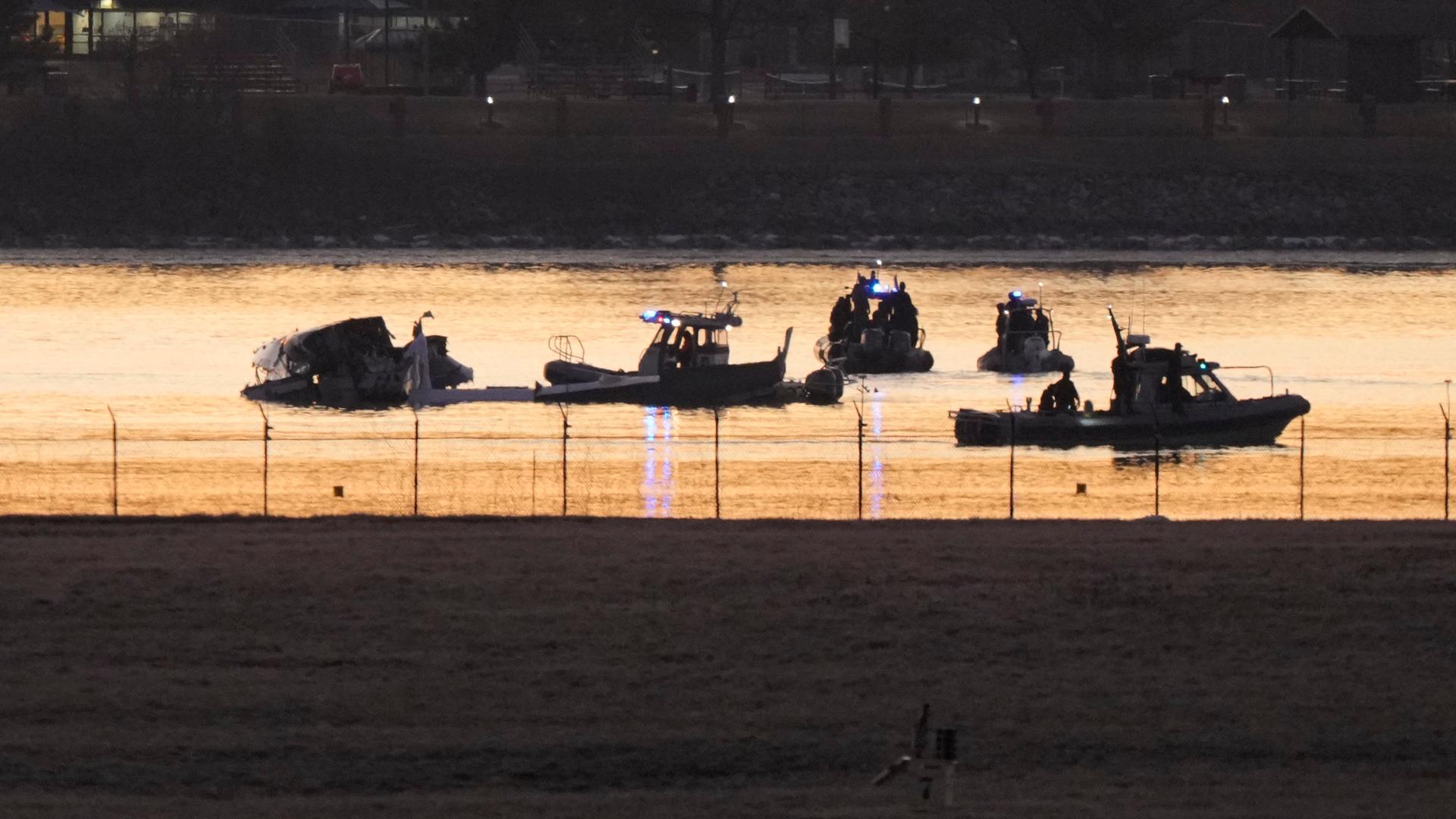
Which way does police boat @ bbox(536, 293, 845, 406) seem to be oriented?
to the viewer's left

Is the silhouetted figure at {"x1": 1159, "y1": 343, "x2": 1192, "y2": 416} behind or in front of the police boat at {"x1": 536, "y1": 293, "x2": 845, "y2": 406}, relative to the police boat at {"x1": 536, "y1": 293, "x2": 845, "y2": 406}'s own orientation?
behind

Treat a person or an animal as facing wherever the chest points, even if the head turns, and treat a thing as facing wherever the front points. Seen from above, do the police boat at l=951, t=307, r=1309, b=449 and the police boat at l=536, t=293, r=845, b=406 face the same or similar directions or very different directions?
very different directions

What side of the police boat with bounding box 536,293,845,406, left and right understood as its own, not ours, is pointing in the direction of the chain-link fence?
left

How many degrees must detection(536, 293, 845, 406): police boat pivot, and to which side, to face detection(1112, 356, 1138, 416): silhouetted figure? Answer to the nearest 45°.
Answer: approximately 135° to its left

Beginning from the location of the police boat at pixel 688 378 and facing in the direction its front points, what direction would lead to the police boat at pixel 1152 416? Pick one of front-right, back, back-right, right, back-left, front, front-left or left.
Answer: back-left

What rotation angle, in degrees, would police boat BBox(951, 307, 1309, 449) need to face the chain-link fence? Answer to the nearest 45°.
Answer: approximately 135° to its right

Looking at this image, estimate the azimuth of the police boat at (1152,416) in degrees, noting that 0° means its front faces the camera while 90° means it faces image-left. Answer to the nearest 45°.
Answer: approximately 270°
